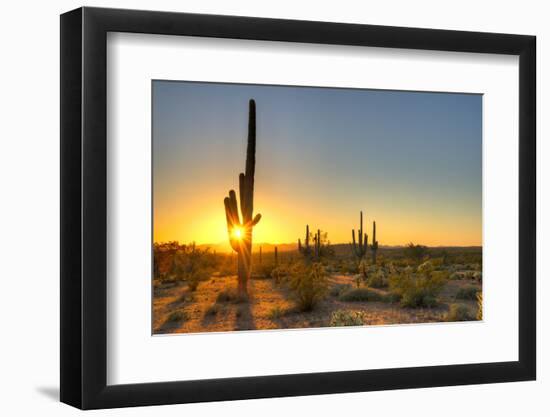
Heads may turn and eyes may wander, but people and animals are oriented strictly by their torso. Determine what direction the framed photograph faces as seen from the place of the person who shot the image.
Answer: facing the viewer and to the right of the viewer
